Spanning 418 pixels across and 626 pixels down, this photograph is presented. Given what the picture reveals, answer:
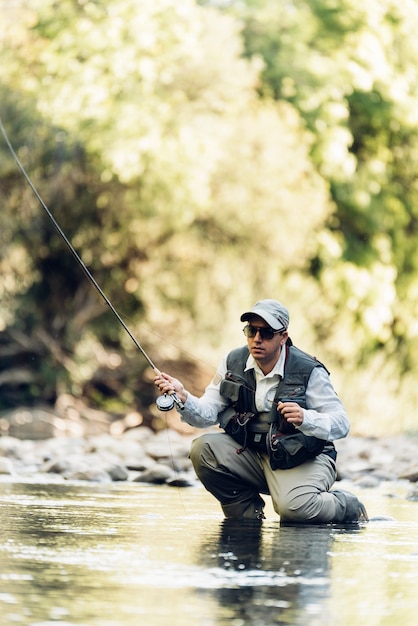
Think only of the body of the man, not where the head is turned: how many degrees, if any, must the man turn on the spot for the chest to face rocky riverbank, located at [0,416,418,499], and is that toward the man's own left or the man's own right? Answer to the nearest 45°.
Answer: approximately 135° to the man's own right

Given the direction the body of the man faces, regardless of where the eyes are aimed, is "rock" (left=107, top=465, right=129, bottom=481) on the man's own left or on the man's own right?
on the man's own right

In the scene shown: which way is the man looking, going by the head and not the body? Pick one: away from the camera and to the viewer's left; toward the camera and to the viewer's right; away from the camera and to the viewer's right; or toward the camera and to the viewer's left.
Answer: toward the camera and to the viewer's left

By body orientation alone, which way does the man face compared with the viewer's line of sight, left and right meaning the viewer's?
facing the viewer and to the left of the viewer

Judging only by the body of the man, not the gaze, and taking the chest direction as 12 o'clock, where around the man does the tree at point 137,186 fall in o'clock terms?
The tree is roughly at 4 o'clock from the man.
